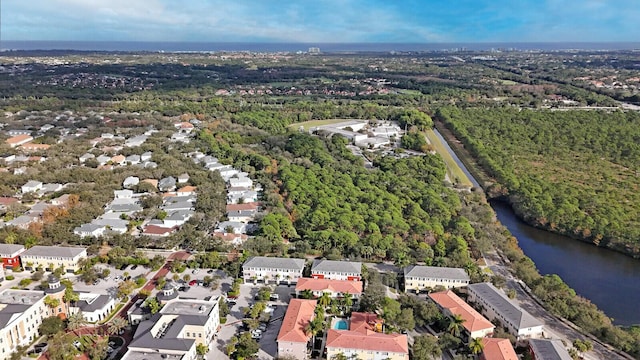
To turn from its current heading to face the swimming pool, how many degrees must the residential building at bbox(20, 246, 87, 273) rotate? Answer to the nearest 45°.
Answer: approximately 45° to its left

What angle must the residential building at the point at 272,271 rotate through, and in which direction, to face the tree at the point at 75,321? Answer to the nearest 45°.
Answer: approximately 45° to its right

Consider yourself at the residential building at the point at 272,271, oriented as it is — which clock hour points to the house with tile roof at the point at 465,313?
The house with tile roof is roughly at 10 o'clock from the residential building.

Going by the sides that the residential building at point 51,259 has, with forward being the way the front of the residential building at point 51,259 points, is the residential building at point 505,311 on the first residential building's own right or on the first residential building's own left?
on the first residential building's own left

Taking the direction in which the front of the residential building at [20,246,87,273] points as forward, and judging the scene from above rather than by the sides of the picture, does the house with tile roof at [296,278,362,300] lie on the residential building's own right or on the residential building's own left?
on the residential building's own left

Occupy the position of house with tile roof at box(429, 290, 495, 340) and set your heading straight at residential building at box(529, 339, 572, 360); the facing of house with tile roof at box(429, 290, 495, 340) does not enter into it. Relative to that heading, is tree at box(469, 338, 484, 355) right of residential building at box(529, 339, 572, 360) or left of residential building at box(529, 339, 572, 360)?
right

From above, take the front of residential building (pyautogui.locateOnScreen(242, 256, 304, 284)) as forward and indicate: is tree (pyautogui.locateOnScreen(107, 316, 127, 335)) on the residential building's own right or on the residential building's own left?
on the residential building's own right

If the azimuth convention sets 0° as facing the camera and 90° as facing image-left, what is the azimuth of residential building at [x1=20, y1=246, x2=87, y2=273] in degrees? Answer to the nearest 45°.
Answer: approximately 0°

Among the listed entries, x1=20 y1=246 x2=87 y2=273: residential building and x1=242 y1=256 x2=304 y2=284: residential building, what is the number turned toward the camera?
2

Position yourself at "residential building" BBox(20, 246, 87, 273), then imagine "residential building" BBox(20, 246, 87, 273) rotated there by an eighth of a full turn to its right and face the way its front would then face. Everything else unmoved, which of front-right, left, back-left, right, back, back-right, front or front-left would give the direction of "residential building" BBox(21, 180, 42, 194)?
back-right

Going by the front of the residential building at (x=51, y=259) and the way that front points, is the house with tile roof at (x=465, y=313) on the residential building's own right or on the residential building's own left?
on the residential building's own left

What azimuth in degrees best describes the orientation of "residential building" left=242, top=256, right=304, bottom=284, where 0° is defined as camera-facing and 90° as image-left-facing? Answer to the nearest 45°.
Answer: approximately 0°

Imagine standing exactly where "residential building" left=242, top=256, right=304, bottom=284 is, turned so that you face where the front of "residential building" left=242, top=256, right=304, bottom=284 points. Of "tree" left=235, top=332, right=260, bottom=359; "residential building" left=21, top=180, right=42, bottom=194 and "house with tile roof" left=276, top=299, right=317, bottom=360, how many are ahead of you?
2

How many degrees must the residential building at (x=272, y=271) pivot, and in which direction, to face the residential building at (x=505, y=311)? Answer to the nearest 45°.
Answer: approximately 45° to its left

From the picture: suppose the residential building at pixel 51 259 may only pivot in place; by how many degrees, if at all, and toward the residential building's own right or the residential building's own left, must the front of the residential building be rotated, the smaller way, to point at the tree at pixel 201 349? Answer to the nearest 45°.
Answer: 0° — it already faces it

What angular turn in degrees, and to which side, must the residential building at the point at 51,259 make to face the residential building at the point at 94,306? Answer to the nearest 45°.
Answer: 0° — it already faces it

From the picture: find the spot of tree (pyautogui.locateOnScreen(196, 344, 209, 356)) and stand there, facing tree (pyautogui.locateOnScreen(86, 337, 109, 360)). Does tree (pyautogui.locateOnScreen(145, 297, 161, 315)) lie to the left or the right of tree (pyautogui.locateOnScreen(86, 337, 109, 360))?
right
